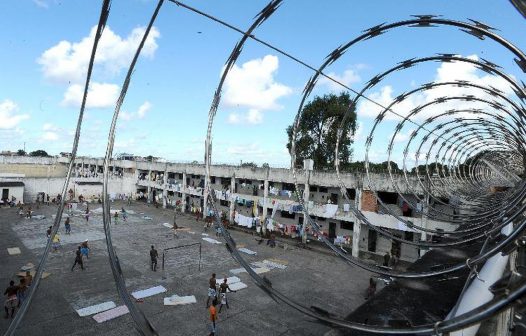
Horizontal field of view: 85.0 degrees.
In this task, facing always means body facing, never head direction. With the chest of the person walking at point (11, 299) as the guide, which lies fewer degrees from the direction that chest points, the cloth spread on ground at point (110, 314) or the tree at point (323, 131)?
the tree

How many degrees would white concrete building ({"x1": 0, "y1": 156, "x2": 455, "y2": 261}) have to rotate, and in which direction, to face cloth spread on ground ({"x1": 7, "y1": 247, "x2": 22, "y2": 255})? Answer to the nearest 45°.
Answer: approximately 45° to its right

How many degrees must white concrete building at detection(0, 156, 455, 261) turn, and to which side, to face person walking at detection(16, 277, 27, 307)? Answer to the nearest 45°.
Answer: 0° — it already faces them

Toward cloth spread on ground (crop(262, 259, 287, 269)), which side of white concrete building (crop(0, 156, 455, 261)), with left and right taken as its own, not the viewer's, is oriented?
front

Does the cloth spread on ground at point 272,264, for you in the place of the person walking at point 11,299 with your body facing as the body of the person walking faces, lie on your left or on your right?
on your right

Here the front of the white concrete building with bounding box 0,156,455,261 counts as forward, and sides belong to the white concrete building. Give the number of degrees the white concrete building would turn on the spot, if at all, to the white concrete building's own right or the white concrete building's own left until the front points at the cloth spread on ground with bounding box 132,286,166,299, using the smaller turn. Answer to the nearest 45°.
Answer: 0° — it already faces it

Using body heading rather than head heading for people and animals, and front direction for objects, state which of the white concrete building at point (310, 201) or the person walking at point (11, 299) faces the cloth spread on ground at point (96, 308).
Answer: the white concrete building

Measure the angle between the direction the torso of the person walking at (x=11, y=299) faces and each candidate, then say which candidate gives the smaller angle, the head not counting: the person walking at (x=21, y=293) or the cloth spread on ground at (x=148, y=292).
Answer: the person walking

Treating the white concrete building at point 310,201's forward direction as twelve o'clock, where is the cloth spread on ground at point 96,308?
The cloth spread on ground is roughly at 12 o'clock from the white concrete building.

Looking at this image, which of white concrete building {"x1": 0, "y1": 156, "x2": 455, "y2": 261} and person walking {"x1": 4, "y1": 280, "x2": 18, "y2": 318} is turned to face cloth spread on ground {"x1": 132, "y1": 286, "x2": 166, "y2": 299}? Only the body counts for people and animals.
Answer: the white concrete building

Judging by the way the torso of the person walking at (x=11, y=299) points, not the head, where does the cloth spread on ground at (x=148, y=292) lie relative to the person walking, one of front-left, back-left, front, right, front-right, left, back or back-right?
right

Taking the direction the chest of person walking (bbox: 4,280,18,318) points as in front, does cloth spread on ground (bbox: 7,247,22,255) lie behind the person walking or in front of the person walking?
in front

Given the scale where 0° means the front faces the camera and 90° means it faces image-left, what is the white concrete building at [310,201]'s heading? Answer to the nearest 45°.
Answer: approximately 45°
